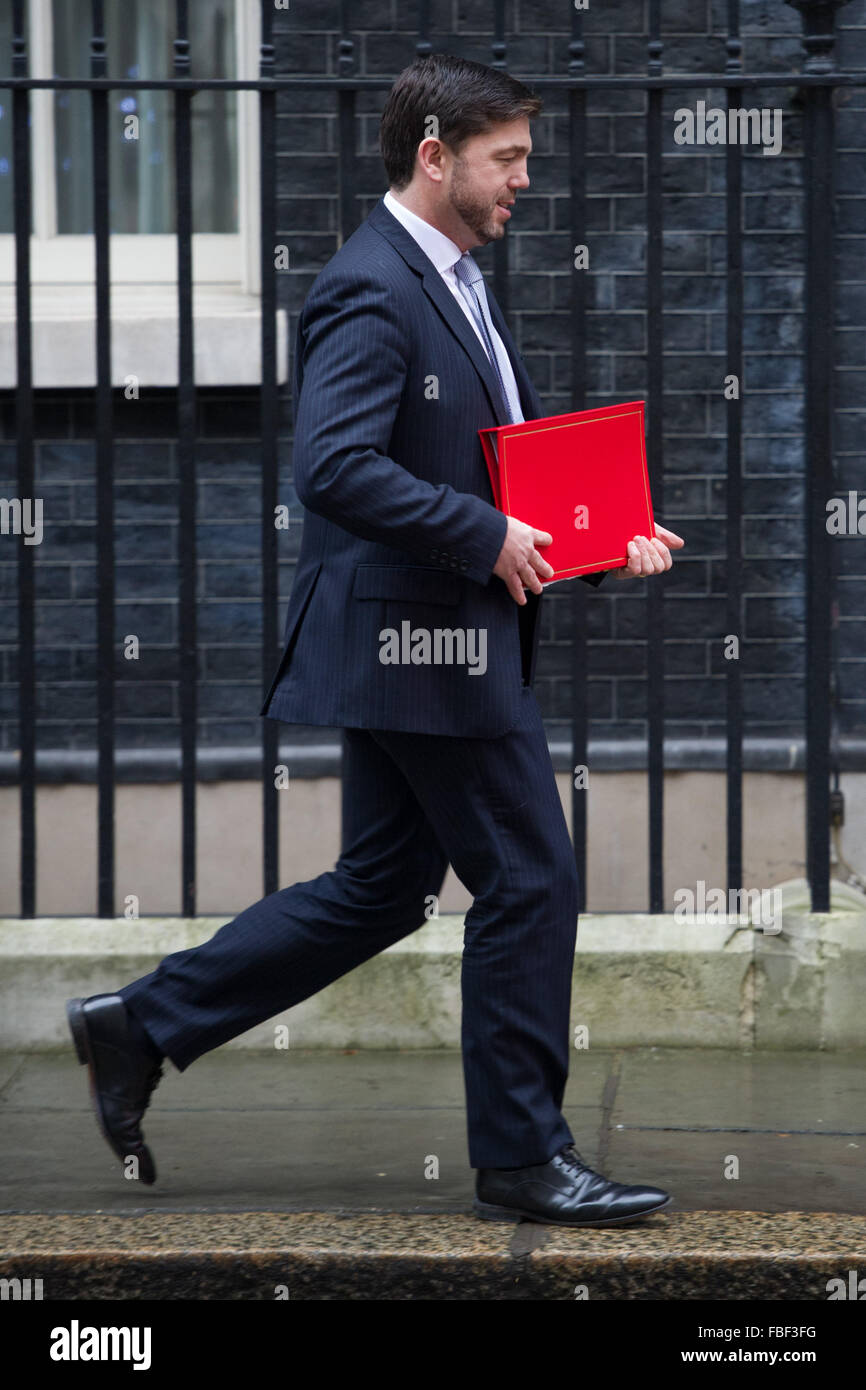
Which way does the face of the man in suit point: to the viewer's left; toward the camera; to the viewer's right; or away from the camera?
to the viewer's right

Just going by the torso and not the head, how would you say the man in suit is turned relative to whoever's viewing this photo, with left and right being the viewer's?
facing to the right of the viewer
